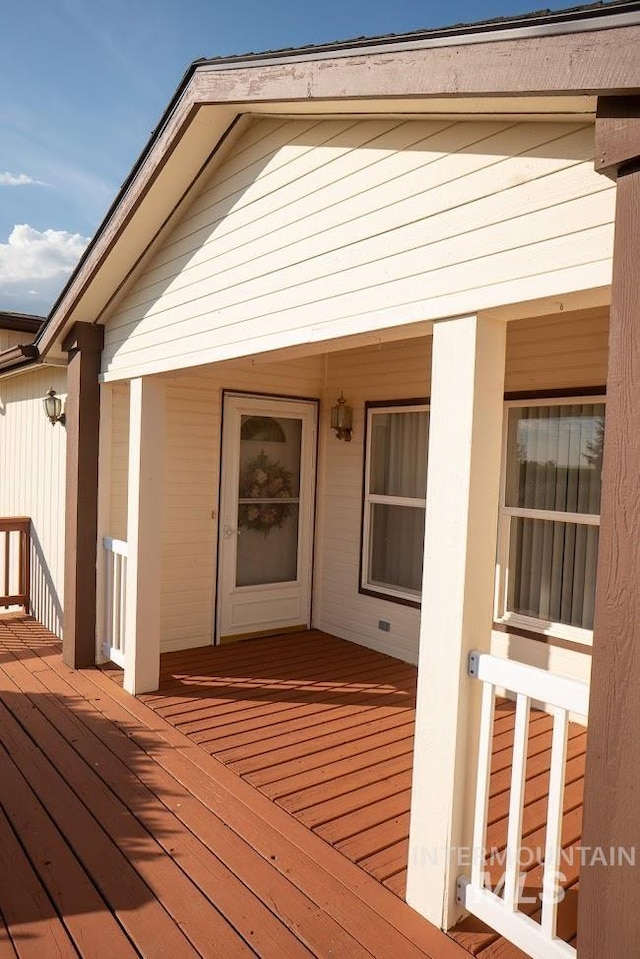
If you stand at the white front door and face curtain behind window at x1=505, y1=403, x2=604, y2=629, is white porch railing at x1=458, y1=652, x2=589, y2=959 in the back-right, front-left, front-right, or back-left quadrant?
front-right

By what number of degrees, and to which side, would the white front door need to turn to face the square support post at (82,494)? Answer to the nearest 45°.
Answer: approximately 90° to its right

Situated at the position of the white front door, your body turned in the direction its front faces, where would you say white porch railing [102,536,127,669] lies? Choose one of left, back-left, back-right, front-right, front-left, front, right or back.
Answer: right

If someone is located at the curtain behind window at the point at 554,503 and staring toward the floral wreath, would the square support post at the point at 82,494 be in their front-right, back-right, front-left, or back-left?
front-left

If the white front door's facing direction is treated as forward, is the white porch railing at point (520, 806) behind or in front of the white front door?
in front
